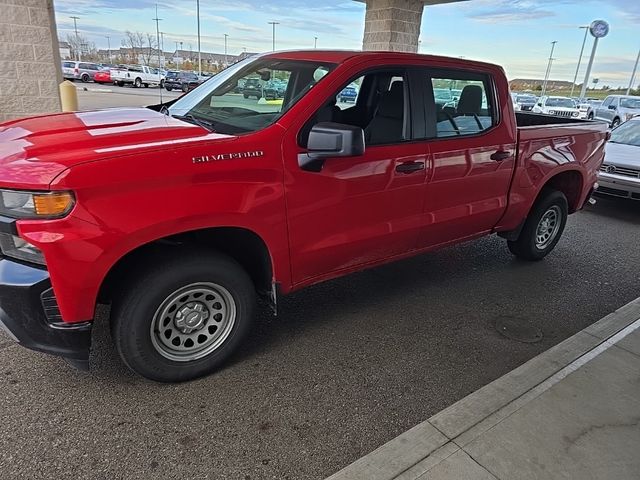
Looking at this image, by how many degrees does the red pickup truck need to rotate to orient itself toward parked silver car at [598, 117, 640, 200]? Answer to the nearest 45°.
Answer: approximately 180°

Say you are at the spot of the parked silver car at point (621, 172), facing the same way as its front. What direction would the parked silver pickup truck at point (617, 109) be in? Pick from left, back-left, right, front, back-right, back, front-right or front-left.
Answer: back-right

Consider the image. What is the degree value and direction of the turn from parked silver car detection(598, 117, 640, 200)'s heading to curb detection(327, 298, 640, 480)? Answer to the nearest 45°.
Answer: approximately 45° to its left

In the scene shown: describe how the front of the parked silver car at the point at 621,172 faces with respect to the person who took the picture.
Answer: facing the viewer and to the left of the viewer

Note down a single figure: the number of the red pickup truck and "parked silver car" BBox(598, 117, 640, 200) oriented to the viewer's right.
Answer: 0

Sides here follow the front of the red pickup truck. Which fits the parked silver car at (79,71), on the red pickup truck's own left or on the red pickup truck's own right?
on the red pickup truck's own right

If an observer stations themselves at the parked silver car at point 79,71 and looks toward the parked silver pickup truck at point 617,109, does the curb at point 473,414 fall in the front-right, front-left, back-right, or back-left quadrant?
front-right

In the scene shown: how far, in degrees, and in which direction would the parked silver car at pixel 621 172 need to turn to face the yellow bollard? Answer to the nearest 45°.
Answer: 0° — it already faces it

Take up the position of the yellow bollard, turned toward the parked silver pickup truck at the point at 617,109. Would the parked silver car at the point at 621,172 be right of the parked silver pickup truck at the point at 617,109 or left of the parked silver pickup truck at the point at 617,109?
right
